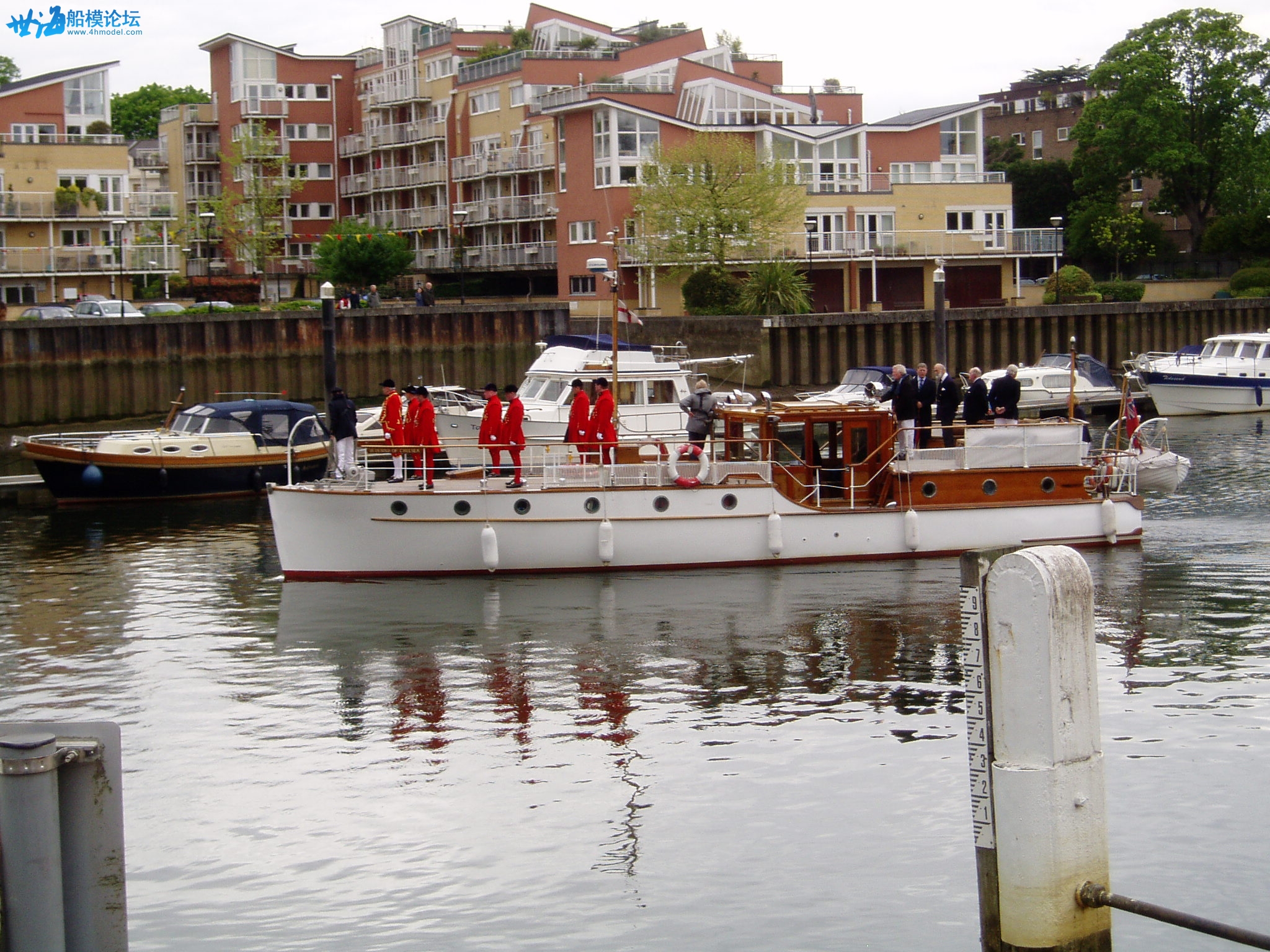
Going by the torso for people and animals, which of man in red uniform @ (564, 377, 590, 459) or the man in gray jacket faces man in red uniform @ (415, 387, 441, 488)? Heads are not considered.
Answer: man in red uniform @ (564, 377, 590, 459)

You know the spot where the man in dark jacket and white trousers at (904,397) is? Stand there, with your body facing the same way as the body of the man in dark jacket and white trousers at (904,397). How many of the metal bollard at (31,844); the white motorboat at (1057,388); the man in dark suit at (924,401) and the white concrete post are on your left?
2

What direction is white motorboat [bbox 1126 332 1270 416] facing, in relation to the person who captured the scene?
facing to the left of the viewer

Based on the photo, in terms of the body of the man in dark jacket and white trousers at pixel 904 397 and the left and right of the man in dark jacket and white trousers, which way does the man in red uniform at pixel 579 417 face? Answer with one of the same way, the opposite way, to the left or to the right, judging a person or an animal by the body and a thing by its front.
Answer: the same way

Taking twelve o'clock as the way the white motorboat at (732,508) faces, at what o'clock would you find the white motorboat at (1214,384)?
the white motorboat at (1214,384) is roughly at 4 o'clock from the white motorboat at (732,508).

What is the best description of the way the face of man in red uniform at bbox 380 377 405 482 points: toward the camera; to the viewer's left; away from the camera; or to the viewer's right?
to the viewer's left

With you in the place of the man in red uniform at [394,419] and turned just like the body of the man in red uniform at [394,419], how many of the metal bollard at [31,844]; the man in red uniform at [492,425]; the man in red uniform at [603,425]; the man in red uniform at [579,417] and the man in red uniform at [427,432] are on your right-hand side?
0

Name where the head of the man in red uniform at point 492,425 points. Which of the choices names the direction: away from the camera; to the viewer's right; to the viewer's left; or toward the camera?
to the viewer's left

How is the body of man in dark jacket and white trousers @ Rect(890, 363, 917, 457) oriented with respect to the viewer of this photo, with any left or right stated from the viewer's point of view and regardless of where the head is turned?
facing to the left of the viewer

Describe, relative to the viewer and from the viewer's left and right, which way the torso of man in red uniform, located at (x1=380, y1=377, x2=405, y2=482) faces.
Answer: facing to the left of the viewer

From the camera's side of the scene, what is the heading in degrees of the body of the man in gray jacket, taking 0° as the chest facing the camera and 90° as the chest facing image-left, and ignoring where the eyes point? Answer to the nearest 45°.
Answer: approximately 180°

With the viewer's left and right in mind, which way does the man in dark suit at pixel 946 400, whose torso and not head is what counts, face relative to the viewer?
facing the viewer and to the left of the viewer

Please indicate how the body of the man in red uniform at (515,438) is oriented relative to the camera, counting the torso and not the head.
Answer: to the viewer's left

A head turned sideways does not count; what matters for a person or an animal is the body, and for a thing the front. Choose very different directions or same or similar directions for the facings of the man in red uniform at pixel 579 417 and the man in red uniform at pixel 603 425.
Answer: same or similar directions

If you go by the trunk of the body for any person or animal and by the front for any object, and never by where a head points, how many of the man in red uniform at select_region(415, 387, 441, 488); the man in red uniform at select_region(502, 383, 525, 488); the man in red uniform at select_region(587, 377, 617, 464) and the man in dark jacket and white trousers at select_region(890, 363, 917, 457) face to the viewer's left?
4

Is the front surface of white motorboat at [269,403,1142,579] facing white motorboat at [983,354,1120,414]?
no

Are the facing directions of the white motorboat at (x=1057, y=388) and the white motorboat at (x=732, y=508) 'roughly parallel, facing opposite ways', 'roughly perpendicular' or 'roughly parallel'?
roughly parallel

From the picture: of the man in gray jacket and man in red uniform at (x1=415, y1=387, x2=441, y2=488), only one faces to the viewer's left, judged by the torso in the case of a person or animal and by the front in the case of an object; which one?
the man in red uniform

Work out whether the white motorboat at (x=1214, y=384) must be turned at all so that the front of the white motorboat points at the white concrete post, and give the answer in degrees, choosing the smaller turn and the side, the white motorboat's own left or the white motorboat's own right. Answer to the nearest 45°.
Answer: approximately 90° to the white motorboat's own left

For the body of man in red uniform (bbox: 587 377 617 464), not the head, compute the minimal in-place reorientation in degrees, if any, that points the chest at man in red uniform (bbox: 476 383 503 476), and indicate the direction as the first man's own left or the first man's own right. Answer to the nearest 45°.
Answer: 0° — they already face them
